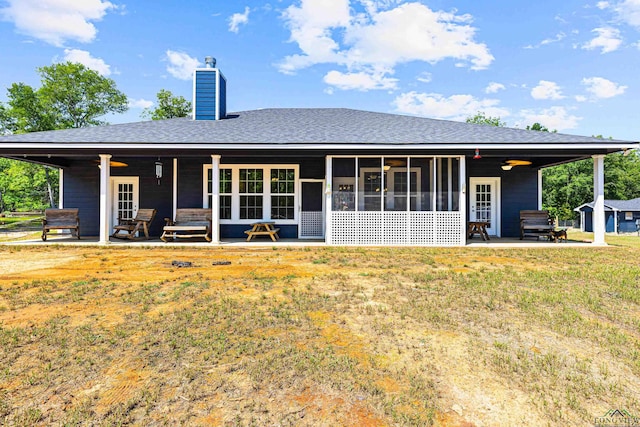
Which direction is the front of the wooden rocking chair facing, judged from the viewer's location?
facing the viewer and to the left of the viewer

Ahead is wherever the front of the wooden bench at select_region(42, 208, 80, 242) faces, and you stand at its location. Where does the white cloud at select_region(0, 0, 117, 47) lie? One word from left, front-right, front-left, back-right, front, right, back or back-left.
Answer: back

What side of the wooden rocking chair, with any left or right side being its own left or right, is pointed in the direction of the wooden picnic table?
back

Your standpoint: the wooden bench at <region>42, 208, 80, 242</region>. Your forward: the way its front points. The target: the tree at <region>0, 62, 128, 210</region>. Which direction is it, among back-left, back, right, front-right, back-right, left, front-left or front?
back

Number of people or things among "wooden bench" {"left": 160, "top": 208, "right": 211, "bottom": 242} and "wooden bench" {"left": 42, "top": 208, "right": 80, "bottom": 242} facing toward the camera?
2

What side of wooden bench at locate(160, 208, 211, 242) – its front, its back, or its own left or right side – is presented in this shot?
front

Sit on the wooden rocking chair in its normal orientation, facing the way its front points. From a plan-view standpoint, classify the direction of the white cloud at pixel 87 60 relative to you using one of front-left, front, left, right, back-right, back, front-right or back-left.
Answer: back-right
